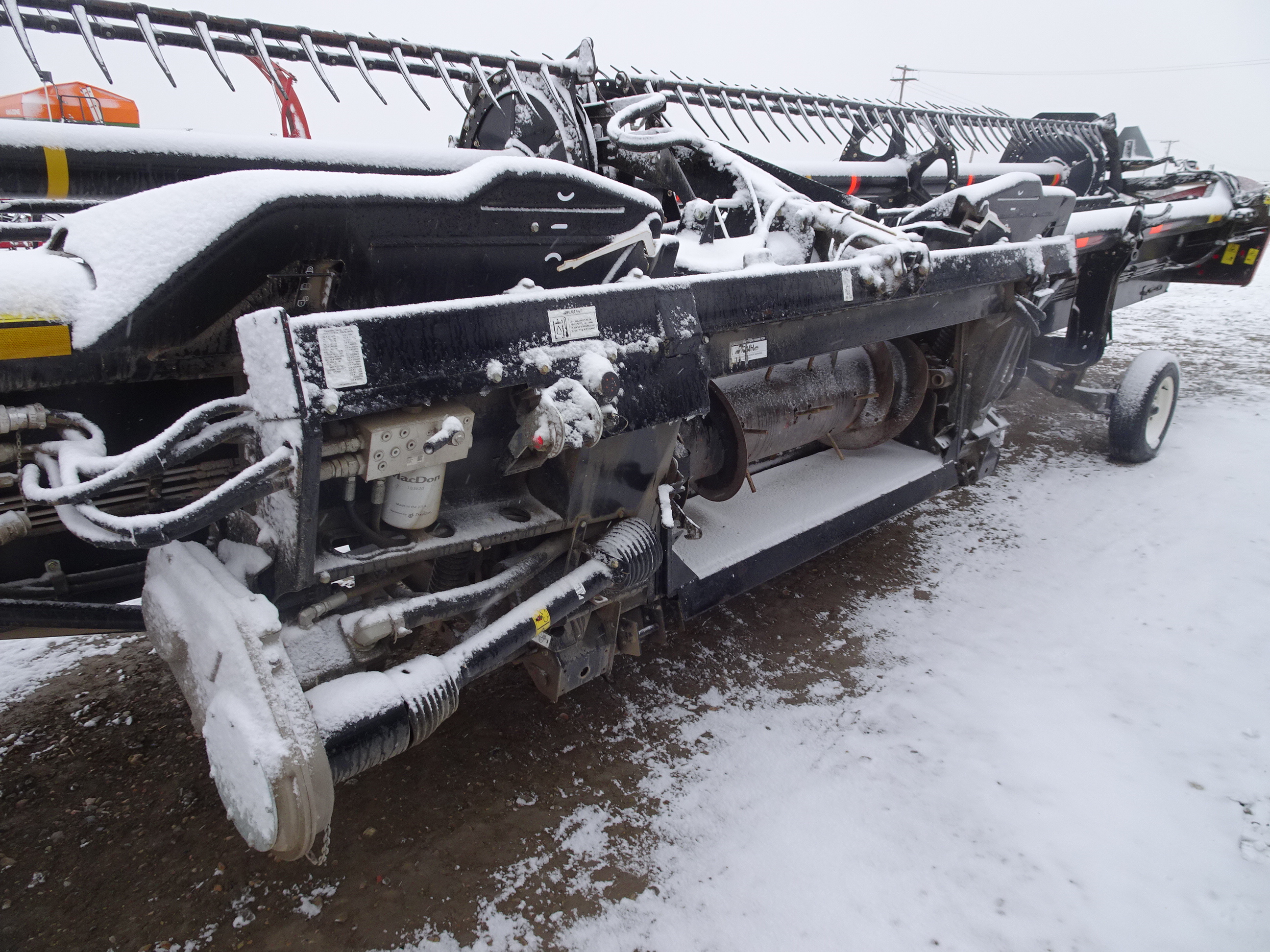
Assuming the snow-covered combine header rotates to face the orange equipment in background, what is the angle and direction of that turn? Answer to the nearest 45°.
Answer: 0° — it already faces it

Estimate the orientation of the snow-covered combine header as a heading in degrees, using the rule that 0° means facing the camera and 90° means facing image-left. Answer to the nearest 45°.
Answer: approximately 135°
